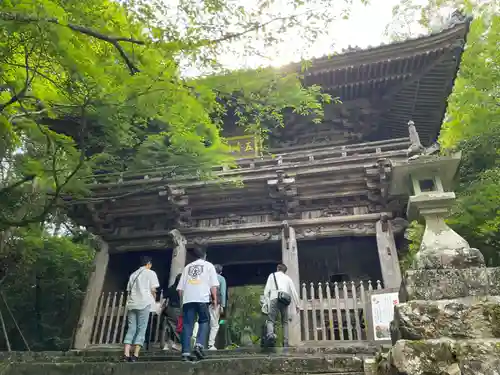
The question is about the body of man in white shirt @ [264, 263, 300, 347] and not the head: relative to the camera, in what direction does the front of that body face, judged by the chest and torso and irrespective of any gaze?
away from the camera

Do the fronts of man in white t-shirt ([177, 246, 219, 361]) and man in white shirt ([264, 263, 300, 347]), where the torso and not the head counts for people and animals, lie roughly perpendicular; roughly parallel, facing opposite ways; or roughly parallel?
roughly parallel

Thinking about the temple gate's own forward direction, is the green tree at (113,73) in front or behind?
in front

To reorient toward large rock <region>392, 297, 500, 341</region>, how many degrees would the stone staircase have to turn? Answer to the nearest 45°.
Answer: approximately 45° to its left

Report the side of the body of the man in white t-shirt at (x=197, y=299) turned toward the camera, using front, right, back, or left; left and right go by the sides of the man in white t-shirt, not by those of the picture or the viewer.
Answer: back

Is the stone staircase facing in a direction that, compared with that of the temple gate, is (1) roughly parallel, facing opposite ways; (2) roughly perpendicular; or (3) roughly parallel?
roughly parallel

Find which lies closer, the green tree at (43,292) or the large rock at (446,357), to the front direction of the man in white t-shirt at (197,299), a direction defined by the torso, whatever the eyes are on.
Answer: the green tree

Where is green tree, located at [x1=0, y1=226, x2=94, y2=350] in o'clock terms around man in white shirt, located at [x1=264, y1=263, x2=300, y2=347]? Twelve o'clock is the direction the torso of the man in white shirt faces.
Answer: The green tree is roughly at 10 o'clock from the man in white shirt.

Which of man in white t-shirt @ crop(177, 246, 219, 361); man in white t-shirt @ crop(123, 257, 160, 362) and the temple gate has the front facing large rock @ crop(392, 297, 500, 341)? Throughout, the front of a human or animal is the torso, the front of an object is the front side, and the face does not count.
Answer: the temple gate

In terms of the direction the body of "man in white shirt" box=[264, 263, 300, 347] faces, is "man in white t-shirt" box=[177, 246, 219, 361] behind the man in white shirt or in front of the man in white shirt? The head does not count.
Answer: behind

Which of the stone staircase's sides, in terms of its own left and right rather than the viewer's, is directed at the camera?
front

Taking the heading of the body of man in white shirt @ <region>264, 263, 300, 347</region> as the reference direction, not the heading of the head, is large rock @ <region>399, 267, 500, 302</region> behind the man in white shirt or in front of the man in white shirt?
behind

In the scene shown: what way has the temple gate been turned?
toward the camera

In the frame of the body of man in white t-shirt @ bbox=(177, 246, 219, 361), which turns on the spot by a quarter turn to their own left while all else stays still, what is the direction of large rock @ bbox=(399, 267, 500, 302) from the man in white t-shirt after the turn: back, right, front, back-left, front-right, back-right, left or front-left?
back-left

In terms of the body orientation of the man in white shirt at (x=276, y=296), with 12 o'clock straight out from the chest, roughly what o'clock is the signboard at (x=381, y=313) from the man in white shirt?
The signboard is roughly at 3 o'clock from the man in white shirt.

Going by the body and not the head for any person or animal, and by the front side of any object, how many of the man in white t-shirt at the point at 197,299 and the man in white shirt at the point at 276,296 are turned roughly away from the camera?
2

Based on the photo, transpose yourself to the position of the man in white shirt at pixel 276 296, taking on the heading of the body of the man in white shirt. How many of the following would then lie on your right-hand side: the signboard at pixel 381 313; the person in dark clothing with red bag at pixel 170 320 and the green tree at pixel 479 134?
2
